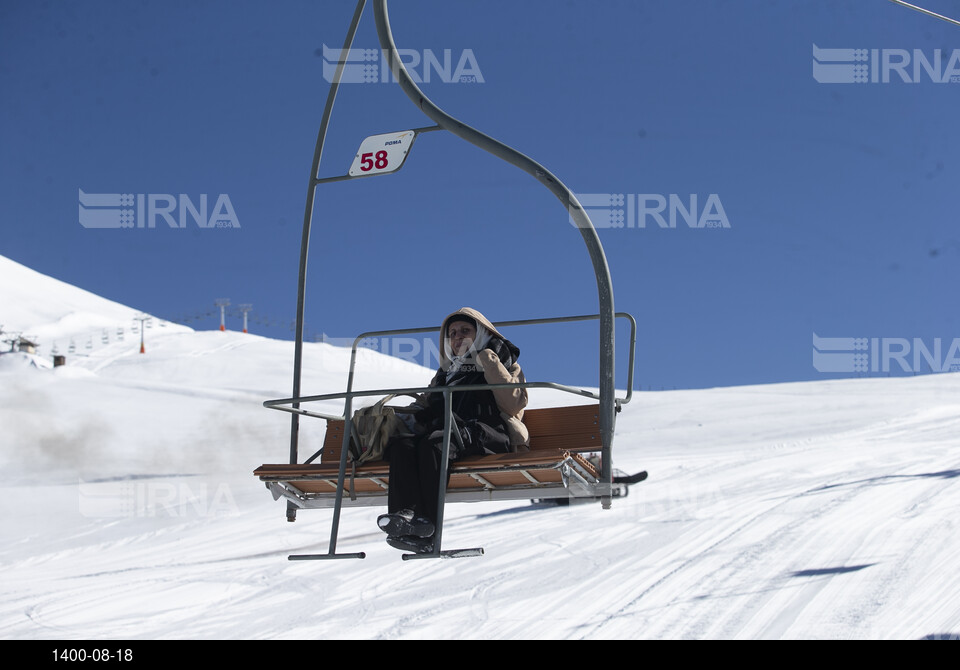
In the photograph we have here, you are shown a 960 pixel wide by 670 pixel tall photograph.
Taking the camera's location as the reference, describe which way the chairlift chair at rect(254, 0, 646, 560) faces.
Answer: facing the viewer and to the left of the viewer
